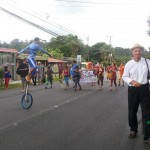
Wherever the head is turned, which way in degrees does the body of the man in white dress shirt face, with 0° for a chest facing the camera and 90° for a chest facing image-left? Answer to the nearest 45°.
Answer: approximately 0°
